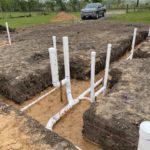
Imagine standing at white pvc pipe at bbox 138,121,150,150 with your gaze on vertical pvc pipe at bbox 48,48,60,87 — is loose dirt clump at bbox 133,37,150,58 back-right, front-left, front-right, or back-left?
front-right

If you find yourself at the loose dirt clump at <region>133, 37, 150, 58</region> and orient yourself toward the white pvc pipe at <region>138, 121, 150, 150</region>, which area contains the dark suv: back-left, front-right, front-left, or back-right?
back-right

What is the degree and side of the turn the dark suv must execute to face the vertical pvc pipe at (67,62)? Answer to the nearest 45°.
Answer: approximately 45° to its left

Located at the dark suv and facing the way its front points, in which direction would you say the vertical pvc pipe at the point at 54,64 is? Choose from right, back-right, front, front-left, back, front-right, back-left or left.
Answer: front-left

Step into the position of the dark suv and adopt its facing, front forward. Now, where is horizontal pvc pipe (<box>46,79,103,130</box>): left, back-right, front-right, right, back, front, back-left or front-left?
front-left

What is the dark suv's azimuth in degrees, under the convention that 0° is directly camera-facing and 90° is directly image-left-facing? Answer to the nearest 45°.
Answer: approximately 45°

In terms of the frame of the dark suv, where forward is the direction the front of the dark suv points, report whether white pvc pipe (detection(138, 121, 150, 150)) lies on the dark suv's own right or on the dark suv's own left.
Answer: on the dark suv's own left

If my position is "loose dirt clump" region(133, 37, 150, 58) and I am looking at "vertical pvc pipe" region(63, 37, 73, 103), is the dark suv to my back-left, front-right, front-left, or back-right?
back-right

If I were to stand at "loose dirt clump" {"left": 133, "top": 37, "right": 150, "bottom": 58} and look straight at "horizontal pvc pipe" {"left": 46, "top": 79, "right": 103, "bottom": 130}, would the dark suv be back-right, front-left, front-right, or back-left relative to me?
back-right
